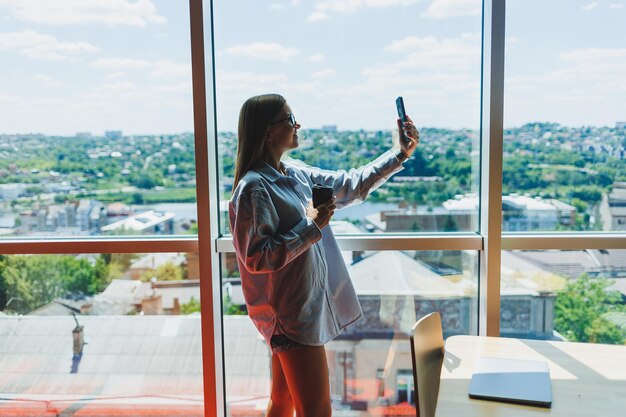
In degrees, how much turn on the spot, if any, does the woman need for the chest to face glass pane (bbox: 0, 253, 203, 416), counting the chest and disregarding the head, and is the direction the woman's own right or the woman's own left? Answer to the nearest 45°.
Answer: approximately 135° to the woman's own left

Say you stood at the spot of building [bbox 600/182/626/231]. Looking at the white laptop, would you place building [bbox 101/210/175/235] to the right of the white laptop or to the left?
right

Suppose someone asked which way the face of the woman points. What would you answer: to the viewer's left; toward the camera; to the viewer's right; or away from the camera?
to the viewer's right

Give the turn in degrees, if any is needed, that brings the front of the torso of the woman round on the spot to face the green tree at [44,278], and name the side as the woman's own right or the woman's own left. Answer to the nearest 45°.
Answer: approximately 135° to the woman's own left

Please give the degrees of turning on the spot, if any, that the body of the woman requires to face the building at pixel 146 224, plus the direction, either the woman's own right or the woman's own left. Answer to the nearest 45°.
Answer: approximately 135° to the woman's own left

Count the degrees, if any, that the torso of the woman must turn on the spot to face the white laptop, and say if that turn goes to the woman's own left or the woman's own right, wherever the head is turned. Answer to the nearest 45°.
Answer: approximately 45° to the woman's own right

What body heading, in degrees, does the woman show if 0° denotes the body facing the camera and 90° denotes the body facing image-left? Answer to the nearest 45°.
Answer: approximately 270°
